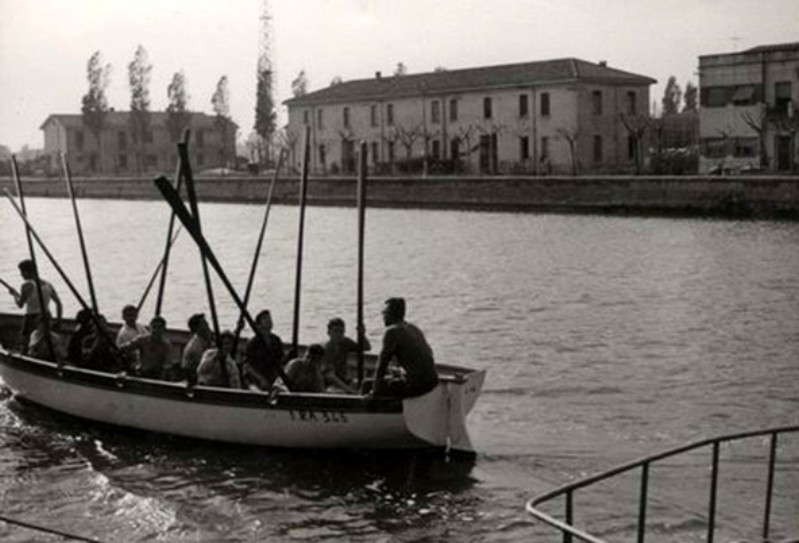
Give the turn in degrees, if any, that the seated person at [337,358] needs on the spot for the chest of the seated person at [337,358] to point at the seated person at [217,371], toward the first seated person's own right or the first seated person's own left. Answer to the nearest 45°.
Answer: approximately 135° to the first seated person's own right

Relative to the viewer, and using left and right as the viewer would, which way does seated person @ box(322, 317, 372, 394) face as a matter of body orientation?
facing the viewer and to the right of the viewer

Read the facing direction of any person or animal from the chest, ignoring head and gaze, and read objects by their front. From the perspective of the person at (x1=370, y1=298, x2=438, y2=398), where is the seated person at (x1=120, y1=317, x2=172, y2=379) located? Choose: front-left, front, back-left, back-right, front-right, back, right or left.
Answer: front-right

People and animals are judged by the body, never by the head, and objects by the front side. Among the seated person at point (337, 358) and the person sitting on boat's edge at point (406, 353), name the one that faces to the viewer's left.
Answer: the person sitting on boat's edge

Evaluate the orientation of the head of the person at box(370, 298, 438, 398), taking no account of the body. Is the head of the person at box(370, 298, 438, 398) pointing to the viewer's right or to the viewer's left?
to the viewer's left

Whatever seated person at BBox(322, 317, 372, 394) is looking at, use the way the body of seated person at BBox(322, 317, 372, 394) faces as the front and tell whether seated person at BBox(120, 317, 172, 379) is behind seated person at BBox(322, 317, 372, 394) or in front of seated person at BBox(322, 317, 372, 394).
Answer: behind

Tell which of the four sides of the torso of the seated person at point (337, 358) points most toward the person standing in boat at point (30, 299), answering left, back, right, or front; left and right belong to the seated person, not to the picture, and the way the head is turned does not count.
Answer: back

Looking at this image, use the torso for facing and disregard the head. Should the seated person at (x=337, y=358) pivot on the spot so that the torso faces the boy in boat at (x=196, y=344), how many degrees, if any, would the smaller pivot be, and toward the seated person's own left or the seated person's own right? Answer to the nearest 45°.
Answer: approximately 135° to the seated person's own right
